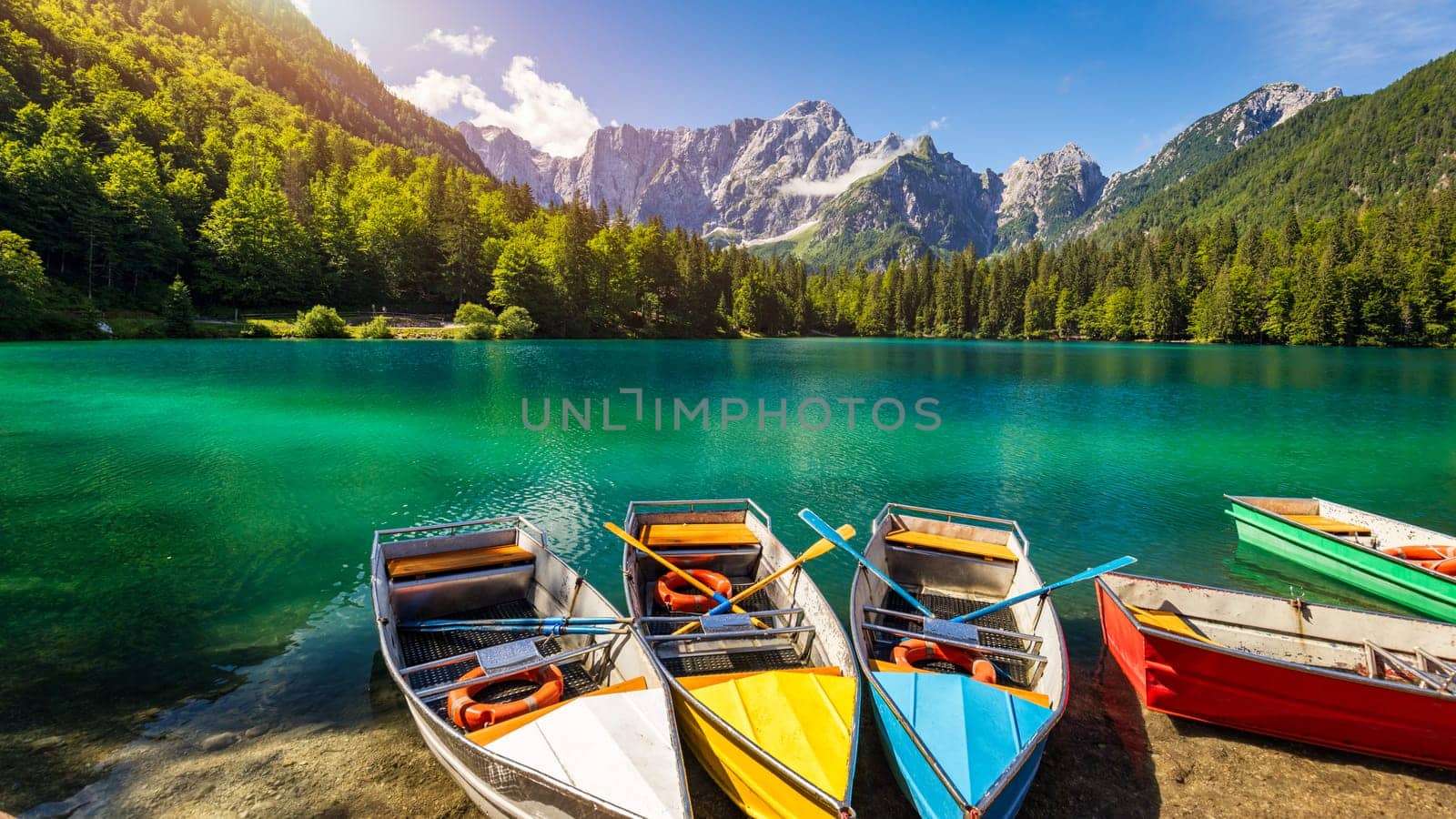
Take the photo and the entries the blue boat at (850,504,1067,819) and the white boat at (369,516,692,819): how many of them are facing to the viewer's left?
0

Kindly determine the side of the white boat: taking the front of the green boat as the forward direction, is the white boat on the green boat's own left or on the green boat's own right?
on the green boat's own right

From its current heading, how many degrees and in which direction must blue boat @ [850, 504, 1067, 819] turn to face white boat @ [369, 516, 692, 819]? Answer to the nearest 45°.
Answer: approximately 45° to its right

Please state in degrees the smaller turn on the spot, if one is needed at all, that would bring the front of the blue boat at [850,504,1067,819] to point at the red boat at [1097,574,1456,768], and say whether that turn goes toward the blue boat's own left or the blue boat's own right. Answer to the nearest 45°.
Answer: approximately 90° to the blue boat's own left

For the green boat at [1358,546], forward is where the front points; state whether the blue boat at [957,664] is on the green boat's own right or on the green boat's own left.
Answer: on the green boat's own right

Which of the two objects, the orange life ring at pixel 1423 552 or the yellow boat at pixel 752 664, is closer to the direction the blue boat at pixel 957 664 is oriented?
the yellow boat

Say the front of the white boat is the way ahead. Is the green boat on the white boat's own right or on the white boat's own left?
on the white boat's own left
